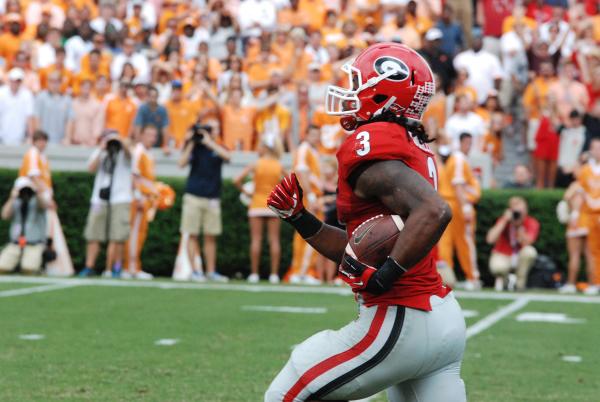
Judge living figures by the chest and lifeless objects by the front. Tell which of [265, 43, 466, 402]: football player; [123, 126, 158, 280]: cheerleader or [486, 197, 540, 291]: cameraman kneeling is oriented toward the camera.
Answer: the cameraman kneeling

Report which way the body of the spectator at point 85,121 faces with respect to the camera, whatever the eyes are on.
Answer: toward the camera

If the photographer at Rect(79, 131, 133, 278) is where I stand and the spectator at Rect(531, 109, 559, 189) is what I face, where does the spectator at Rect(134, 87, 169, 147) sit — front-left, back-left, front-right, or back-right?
front-left

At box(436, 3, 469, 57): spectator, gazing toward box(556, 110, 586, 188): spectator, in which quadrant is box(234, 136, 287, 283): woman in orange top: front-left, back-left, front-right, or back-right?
front-right

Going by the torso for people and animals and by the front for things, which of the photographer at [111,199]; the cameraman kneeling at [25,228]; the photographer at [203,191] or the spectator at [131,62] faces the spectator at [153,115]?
the spectator at [131,62]

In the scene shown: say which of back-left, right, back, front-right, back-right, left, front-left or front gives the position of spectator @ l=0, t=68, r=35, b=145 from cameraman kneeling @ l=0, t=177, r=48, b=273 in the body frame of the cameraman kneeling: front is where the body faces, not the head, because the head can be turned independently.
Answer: back

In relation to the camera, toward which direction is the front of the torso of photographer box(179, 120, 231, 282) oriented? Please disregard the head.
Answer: toward the camera

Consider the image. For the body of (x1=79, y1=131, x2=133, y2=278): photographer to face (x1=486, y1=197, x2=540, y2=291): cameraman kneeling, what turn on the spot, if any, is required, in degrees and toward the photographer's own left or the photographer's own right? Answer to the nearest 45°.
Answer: approximately 90° to the photographer's own left

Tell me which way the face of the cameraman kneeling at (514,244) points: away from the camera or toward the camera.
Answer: toward the camera

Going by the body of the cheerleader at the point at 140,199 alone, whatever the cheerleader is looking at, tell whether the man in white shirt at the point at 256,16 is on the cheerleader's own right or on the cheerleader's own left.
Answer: on the cheerleader's own left

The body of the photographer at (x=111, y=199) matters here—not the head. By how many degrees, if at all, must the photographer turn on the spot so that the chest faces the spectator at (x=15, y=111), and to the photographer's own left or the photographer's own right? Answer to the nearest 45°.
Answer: approximately 135° to the photographer's own right

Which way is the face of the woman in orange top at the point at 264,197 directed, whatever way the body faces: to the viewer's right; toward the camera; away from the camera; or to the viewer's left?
away from the camera

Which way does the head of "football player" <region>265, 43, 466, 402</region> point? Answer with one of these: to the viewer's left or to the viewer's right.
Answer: to the viewer's left

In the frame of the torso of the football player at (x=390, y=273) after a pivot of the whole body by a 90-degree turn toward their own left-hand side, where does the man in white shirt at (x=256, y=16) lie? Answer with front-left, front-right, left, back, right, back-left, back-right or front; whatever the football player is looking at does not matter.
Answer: back

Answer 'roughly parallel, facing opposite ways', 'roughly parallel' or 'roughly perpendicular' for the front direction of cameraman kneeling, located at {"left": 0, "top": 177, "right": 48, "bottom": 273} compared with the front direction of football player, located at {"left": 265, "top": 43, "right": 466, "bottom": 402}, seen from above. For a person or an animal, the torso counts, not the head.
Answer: roughly perpendicular

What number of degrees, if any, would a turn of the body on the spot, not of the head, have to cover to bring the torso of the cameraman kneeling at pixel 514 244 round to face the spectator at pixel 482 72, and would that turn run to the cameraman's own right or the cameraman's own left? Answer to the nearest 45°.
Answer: approximately 180°

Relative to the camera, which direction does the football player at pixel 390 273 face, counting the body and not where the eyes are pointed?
to the viewer's left

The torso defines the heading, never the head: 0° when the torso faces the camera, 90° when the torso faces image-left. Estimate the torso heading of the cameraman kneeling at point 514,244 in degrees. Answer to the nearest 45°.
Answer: approximately 0°
